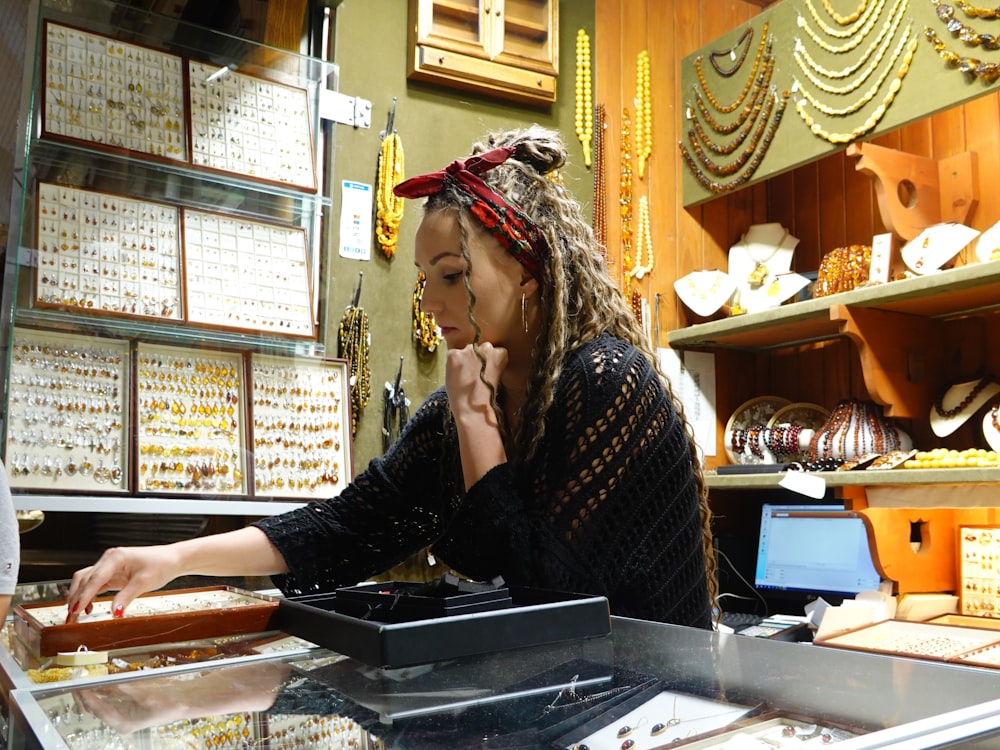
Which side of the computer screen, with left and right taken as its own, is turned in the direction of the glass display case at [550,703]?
front

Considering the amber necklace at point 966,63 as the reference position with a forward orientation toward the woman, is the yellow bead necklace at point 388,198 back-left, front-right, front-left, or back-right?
front-right

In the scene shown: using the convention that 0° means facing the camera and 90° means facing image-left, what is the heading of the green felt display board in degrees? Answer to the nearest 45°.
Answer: approximately 45°

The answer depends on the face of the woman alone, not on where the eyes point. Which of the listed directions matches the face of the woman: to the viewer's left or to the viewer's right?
to the viewer's left

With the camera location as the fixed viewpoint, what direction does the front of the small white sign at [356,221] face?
facing the viewer

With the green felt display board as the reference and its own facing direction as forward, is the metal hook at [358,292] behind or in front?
in front

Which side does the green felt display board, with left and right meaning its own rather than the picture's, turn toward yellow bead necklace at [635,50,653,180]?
right

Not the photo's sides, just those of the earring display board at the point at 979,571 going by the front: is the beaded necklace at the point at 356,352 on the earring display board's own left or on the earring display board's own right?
on the earring display board's own right

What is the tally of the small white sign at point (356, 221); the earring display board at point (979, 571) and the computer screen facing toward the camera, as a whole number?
3

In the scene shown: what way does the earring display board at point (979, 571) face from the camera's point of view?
toward the camera

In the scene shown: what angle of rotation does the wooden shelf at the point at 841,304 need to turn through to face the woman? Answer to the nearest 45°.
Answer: approximately 45° to its left

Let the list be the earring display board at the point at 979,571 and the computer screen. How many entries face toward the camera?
2

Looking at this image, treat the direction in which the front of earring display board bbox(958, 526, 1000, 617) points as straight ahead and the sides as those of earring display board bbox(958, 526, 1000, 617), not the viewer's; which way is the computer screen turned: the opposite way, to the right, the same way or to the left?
the same way

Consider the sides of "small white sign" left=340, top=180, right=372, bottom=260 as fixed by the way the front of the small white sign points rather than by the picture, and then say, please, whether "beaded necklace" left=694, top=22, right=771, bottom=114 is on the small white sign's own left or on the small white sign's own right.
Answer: on the small white sign's own left
